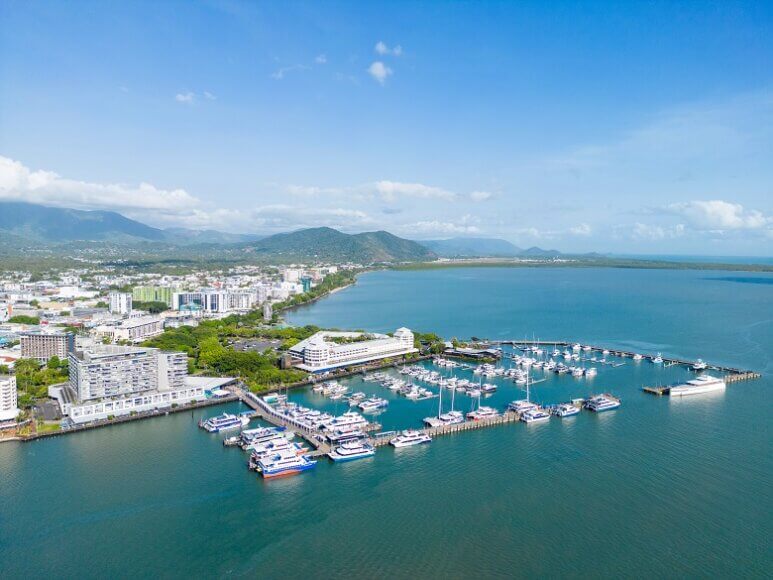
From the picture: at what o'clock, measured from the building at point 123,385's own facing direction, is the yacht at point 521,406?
The yacht is roughly at 10 o'clock from the building.

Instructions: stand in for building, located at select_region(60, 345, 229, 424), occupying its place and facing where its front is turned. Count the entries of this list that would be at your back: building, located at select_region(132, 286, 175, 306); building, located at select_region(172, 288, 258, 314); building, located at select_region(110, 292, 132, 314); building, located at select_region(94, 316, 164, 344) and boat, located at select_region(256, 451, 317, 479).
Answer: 4

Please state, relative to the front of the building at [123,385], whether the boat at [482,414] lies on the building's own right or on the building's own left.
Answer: on the building's own left

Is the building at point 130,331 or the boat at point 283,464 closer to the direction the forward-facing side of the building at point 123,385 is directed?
the boat

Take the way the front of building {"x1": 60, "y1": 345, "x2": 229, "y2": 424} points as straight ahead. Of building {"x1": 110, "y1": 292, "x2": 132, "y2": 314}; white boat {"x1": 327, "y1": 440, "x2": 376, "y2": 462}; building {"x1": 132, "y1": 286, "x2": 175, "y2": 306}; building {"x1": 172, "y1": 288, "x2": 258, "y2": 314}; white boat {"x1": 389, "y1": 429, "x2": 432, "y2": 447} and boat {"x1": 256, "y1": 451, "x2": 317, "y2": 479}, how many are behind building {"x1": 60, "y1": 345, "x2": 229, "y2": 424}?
3

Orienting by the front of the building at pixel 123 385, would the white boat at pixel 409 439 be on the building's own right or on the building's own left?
on the building's own left

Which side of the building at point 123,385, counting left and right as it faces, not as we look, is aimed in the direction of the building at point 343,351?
left

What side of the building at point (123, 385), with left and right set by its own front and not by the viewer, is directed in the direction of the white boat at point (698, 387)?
left

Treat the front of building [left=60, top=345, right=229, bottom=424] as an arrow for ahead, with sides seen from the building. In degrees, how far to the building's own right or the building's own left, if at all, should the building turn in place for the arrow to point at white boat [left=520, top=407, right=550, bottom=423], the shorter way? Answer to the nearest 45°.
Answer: approximately 45° to the building's own left

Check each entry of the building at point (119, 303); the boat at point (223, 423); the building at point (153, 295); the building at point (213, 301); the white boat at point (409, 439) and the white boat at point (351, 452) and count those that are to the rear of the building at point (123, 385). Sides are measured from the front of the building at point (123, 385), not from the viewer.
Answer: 3

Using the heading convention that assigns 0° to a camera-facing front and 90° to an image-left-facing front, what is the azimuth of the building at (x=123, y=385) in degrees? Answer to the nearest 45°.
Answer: approximately 0°

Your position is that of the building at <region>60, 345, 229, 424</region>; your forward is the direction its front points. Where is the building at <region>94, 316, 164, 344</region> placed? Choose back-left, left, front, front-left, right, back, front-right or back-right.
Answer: back

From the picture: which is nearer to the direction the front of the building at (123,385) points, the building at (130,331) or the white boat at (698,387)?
the white boat

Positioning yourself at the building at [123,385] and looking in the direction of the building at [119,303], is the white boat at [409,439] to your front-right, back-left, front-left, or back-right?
back-right

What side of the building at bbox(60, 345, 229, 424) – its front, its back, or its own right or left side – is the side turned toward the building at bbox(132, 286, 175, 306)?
back

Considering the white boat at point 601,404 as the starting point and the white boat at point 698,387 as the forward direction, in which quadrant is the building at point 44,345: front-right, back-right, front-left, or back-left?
back-left

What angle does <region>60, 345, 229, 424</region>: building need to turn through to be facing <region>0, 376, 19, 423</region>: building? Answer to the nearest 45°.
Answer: approximately 90° to its right

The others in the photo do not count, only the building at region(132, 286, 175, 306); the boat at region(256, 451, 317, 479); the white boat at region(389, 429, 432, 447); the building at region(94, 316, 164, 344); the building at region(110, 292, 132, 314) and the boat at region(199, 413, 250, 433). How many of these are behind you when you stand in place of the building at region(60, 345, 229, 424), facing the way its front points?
3
